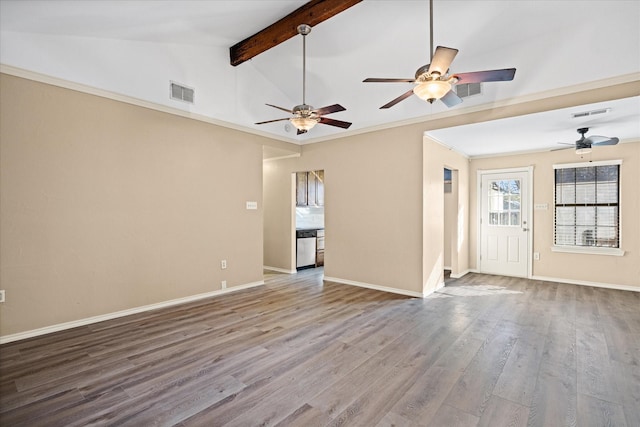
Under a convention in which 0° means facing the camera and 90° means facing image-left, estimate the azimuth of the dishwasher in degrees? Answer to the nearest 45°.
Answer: approximately 315°

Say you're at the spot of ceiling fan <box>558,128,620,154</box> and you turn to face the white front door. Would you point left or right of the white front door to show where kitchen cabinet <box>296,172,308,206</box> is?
left

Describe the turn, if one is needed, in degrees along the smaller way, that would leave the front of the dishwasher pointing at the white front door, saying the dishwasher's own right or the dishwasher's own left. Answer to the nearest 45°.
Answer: approximately 45° to the dishwasher's own left
